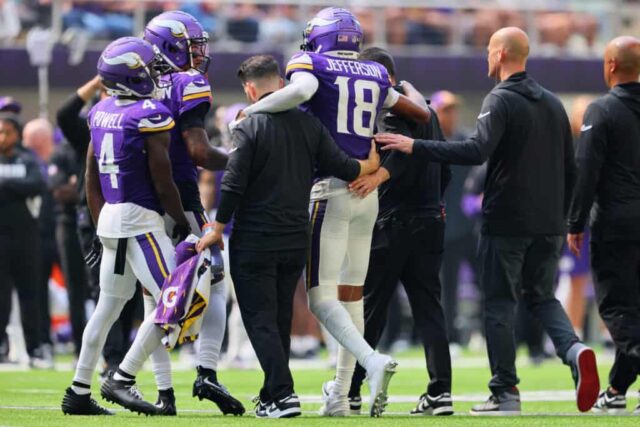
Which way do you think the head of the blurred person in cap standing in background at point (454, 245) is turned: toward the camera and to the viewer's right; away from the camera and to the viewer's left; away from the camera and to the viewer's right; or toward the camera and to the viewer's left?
toward the camera and to the viewer's left

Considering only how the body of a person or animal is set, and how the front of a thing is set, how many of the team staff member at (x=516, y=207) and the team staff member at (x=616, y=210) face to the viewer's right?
0

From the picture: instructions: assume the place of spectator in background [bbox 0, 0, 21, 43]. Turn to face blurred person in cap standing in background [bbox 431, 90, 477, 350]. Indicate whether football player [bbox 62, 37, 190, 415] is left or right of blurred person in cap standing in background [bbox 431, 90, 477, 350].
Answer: right

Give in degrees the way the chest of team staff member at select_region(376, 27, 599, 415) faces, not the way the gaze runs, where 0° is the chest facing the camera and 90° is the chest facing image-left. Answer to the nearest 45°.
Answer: approximately 135°

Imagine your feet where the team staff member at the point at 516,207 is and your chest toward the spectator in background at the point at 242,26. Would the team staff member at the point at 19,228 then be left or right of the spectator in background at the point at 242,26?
left

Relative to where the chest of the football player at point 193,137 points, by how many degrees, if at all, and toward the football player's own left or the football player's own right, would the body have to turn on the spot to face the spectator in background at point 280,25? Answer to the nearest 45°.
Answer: approximately 90° to the football player's own left

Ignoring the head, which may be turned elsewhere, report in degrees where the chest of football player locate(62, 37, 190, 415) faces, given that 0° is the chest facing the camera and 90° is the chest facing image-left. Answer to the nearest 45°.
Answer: approximately 225°

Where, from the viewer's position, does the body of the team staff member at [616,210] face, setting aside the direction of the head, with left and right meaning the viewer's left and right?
facing away from the viewer and to the left of the viewer

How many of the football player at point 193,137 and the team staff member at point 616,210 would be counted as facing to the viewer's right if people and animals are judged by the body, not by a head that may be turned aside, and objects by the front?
1

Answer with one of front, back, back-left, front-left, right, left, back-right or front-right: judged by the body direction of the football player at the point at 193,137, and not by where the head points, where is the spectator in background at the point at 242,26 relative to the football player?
left

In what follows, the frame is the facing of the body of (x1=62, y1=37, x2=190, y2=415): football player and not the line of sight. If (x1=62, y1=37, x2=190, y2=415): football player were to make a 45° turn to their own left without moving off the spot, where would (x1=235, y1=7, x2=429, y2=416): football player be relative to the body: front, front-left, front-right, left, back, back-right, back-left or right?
right

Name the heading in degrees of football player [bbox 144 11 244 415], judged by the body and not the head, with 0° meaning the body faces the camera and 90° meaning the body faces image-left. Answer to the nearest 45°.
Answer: approximately 270°
